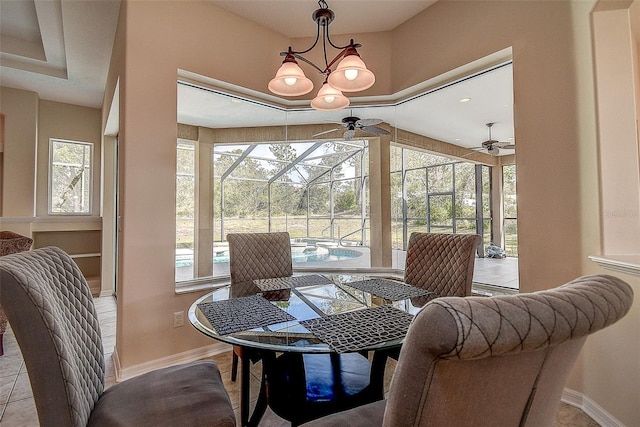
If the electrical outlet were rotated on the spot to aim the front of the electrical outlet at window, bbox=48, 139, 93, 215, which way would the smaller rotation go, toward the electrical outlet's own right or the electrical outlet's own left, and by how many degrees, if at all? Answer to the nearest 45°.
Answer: approximately 180°

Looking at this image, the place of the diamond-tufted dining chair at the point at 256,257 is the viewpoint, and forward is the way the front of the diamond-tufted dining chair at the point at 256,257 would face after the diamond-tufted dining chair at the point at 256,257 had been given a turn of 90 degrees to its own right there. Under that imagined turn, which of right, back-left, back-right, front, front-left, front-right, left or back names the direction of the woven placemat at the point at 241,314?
front-left

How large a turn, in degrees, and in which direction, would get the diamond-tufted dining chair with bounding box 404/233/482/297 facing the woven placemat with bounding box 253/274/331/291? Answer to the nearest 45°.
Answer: approximately 45° to its right

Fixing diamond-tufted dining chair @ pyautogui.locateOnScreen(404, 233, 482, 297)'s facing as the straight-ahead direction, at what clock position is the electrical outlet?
The electrical outlet is roughly at 1 o'clock from the diamond-tufted dining chair.

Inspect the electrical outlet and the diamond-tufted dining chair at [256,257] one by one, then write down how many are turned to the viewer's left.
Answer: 0

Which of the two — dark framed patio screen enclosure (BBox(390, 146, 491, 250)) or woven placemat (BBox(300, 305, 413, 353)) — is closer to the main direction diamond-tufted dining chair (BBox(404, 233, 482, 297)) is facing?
the woven placemat

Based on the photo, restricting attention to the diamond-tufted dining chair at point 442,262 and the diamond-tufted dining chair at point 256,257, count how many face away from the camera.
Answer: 0

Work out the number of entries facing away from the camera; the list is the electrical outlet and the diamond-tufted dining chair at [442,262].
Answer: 0

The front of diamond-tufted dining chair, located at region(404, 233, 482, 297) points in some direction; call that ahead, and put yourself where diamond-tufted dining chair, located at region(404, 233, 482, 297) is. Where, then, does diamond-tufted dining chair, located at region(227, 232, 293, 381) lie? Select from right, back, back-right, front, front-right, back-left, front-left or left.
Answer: front-right

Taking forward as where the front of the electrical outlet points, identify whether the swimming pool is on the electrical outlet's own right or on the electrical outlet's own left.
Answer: on the electrical outlet's own left

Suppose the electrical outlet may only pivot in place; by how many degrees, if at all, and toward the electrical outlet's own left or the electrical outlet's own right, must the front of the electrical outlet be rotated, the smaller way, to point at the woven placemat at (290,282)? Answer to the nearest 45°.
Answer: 0° — it already faces it

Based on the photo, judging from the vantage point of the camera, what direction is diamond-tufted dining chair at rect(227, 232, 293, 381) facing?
facing the viewer and to the right of the viewer

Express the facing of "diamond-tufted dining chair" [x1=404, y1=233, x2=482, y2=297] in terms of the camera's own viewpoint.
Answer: facing the viewer and to the left of the viewer

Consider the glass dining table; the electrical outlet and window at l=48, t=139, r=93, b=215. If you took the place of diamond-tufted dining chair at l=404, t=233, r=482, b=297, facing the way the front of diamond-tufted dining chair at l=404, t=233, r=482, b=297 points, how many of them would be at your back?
0

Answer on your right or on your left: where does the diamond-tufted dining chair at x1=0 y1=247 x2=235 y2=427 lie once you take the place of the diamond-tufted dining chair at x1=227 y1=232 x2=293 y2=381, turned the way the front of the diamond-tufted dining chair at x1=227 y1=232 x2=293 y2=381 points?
on your right
